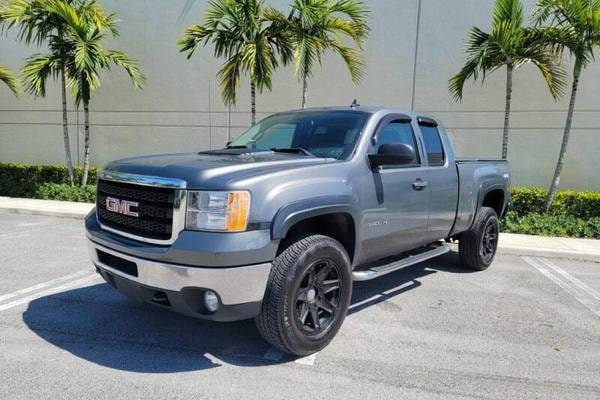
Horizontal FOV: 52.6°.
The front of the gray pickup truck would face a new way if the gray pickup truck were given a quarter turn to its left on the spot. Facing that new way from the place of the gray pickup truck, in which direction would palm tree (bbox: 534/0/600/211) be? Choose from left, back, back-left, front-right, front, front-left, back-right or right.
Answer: left

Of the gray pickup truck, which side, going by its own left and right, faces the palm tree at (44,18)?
right

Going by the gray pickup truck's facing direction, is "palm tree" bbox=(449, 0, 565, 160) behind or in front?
behind

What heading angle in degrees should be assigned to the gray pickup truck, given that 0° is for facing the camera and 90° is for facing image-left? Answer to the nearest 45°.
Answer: approximately 45°

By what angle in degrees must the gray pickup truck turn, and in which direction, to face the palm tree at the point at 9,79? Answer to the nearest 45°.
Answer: approximately 90° to its right

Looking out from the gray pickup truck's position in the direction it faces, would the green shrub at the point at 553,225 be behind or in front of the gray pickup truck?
behind

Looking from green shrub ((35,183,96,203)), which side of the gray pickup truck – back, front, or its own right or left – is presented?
right

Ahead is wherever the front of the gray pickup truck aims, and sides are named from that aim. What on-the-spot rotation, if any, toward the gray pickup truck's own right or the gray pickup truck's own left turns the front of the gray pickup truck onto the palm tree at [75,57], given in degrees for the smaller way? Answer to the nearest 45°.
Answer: approximately 90° to the gray pickup truck's own right

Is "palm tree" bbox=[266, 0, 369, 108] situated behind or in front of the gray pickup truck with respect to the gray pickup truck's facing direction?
behind

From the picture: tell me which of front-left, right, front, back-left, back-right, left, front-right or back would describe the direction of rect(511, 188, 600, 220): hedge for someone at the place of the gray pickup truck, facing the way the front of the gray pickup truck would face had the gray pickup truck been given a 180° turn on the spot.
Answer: front
